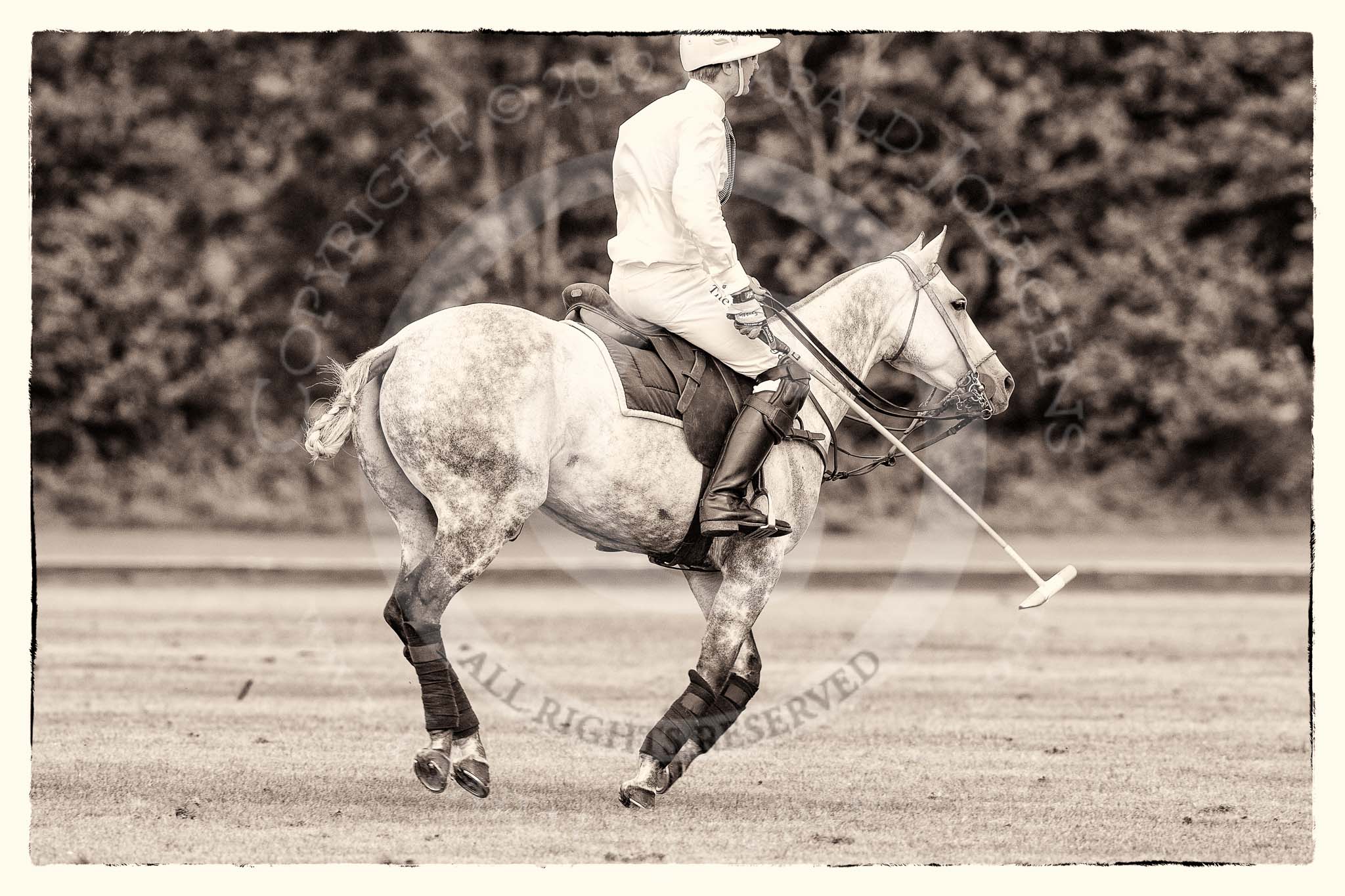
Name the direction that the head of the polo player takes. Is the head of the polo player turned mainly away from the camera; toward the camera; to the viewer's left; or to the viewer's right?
to the viewer's right

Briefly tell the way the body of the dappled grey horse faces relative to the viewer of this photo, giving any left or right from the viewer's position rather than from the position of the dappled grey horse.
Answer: facing to the right of the viewer

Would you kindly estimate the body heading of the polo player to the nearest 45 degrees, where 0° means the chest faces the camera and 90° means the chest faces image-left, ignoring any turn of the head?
approximately 270°
